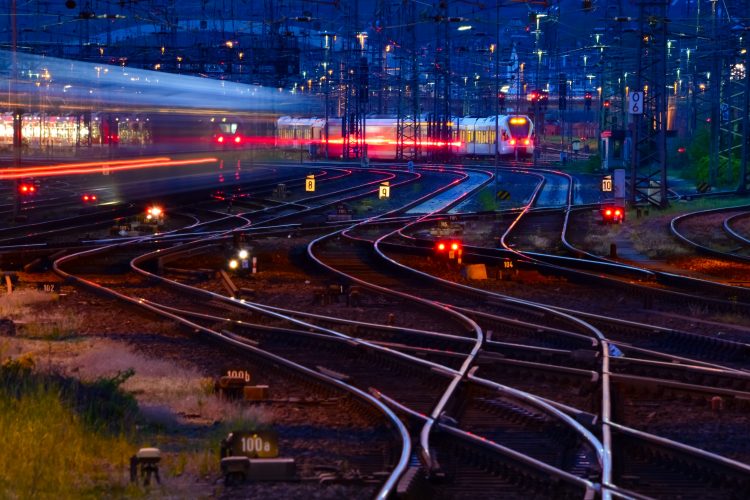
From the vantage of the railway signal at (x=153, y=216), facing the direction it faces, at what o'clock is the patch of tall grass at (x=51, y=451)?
The patch of tall grass is roughly at 12 o'clock from the railway signal.

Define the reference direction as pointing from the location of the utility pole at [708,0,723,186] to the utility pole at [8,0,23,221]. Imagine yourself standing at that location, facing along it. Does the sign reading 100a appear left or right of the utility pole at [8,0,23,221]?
left

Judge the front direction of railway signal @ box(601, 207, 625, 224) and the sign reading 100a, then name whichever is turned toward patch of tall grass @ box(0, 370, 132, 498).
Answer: the railway signal

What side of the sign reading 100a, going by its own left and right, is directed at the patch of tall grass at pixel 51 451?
right

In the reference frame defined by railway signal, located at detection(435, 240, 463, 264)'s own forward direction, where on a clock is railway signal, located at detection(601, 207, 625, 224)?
railway signal, located at detection(601, 207, 625, 224) is roughly at 7 o'clock from railway signal, located at detection(435, 240, 463, 264).

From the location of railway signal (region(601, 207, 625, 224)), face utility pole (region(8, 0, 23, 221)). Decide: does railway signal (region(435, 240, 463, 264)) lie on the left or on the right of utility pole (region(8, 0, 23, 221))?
left

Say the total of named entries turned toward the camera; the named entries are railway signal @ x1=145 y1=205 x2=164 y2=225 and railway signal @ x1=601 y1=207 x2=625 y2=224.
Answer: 2

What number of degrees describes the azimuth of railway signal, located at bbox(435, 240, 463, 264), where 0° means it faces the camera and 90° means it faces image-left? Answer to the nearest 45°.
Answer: approximately 0°

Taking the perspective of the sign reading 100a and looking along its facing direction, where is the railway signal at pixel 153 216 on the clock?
The railway signal is roughly at 6 o'clock from the sign reading 100a.

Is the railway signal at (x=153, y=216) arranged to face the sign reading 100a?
yes
